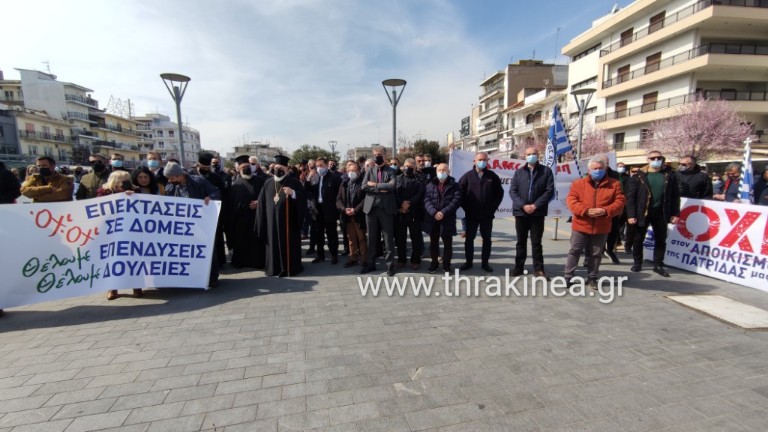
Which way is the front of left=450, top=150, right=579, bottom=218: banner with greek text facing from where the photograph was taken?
facing the viewer

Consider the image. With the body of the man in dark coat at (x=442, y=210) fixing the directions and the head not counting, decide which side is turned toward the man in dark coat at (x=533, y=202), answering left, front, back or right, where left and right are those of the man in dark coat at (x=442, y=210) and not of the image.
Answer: left

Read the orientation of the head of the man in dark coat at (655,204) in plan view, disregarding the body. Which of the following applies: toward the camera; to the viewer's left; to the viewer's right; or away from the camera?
toward the camera

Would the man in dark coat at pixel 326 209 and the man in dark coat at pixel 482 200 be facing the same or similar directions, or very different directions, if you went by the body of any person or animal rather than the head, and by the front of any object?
same or similar directions

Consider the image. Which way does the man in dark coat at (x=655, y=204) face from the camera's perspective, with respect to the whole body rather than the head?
toward the camera

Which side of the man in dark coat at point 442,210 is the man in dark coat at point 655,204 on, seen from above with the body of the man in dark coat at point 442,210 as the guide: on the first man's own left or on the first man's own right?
on the first man's own left

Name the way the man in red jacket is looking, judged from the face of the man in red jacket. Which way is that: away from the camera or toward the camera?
toward the camera

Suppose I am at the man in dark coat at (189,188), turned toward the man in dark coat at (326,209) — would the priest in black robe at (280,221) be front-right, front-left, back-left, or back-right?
front-right

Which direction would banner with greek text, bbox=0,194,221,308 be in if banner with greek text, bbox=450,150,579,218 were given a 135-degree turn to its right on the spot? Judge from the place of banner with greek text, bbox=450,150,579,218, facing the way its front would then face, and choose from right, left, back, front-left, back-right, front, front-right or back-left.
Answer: left

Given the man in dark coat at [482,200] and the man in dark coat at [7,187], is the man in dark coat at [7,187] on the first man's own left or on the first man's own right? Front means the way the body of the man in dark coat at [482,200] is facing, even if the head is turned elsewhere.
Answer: on the first man's own right

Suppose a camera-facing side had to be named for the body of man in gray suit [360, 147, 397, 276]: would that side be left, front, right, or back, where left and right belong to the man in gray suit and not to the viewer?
front

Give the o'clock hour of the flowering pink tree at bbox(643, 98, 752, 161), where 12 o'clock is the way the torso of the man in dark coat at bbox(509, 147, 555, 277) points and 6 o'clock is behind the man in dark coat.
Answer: The flowering pink tree is roughly at 7 o'clock from the man in dark coat.

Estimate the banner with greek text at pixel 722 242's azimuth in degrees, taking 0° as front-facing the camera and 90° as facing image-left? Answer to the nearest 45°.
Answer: approximately 45°

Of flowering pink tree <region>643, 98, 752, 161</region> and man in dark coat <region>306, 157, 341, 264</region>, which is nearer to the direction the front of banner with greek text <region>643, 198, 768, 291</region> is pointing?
the man in dark coat

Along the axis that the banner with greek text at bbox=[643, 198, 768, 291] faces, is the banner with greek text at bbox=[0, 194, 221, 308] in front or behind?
in front

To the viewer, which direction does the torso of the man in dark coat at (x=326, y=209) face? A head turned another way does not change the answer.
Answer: toward the camera

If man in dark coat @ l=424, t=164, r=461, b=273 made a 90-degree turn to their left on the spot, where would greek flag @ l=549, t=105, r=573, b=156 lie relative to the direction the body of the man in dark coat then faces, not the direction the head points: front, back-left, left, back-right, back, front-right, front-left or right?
front-left
